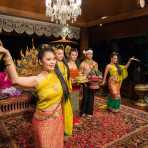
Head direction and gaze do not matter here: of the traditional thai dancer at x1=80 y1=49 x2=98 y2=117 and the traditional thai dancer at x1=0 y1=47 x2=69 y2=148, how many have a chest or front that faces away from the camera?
0

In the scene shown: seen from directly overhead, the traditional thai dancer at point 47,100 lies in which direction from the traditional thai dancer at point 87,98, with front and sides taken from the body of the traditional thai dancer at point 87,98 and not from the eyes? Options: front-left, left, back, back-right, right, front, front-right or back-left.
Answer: front

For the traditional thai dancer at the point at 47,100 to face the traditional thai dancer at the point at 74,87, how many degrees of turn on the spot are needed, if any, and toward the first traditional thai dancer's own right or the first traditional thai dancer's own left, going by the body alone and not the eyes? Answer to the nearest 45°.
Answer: approximately 135° to the first traditional thai dancer's own left

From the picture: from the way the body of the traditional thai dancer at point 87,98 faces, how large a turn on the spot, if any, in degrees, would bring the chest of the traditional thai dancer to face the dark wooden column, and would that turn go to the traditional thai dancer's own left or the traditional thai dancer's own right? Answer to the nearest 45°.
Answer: approximately 180°

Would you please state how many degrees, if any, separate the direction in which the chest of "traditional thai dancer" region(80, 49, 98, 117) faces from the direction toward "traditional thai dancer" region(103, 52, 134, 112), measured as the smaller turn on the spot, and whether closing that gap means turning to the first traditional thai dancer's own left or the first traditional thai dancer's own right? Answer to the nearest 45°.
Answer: approximately 135° to the first traditional thai dancer's own left

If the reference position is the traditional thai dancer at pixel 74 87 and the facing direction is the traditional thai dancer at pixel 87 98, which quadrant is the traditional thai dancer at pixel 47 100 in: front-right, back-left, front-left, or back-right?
back-right

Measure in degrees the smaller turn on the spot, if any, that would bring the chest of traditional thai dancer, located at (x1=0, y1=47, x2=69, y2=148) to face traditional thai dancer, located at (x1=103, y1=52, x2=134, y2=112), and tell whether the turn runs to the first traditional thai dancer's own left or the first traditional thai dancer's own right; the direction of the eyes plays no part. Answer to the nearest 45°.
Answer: approximately 90° to the first traditional thai dancer's own left

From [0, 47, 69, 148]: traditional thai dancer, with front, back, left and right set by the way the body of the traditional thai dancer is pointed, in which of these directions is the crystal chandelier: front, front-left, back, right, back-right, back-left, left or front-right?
back-left
